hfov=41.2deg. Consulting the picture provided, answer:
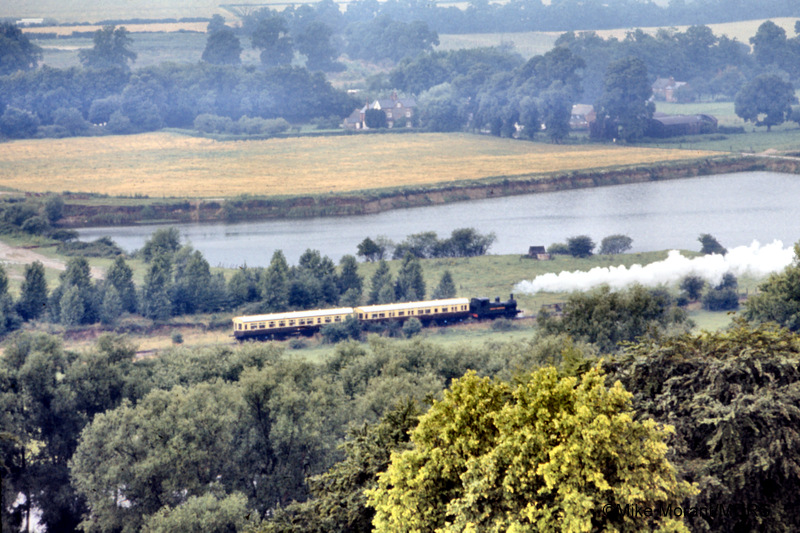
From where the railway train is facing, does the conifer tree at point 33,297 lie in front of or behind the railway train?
behind

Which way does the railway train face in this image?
to the viewer's right

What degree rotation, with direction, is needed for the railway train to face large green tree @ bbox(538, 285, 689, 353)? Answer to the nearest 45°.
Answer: approximately 45° to its right

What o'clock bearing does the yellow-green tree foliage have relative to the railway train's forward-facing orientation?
The yellow-green tree foliage is roughly at 3 o'clock from the railway train.

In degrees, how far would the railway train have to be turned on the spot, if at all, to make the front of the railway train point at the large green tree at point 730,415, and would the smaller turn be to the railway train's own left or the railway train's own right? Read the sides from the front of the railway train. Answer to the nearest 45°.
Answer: approximately 90° to the railway train's own right
